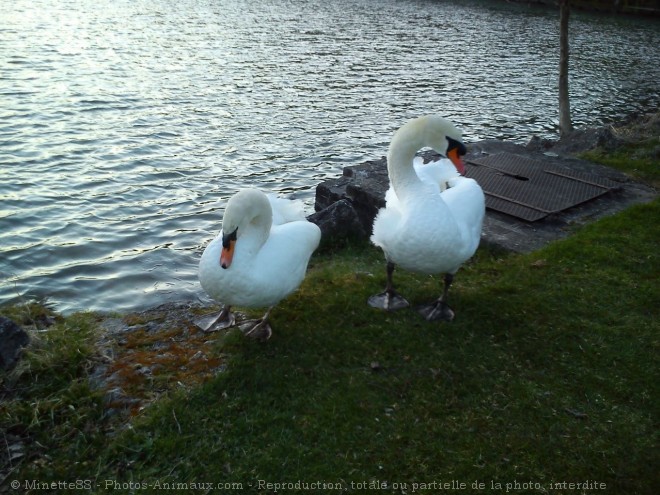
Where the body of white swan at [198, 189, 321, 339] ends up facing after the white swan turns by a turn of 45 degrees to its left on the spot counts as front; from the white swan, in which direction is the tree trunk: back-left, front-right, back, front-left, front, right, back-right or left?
back-left

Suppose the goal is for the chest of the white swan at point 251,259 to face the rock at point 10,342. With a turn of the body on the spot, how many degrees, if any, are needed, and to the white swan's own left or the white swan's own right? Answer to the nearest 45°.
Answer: approximately 45° to the white swan's own right

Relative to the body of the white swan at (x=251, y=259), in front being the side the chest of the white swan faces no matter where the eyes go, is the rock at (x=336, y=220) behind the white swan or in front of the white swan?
behind

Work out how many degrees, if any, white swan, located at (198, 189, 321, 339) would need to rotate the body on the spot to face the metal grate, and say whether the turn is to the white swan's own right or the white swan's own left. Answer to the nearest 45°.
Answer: approximately 180°

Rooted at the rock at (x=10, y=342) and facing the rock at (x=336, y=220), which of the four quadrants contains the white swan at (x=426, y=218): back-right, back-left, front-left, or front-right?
front-right

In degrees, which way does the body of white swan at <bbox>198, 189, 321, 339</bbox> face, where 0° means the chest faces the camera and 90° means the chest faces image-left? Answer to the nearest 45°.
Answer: approximately 45°

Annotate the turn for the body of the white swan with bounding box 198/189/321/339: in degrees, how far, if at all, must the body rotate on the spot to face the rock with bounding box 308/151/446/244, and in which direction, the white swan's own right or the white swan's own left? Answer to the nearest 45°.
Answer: approximately 180°

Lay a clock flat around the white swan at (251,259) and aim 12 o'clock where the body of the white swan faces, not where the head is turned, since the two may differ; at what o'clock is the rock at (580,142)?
The rock is roughly at 6 o'clock from the white swan.

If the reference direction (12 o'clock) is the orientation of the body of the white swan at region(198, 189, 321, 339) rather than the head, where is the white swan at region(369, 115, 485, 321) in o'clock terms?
the white swan at region(369, 115, 485, 321) is roughly at 7 o'clock from the white swan at region(198, 189, 321, 339).

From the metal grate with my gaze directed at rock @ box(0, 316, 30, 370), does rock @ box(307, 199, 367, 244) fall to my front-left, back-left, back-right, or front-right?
front-right

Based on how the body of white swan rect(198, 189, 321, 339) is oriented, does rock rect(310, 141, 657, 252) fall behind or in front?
behind
